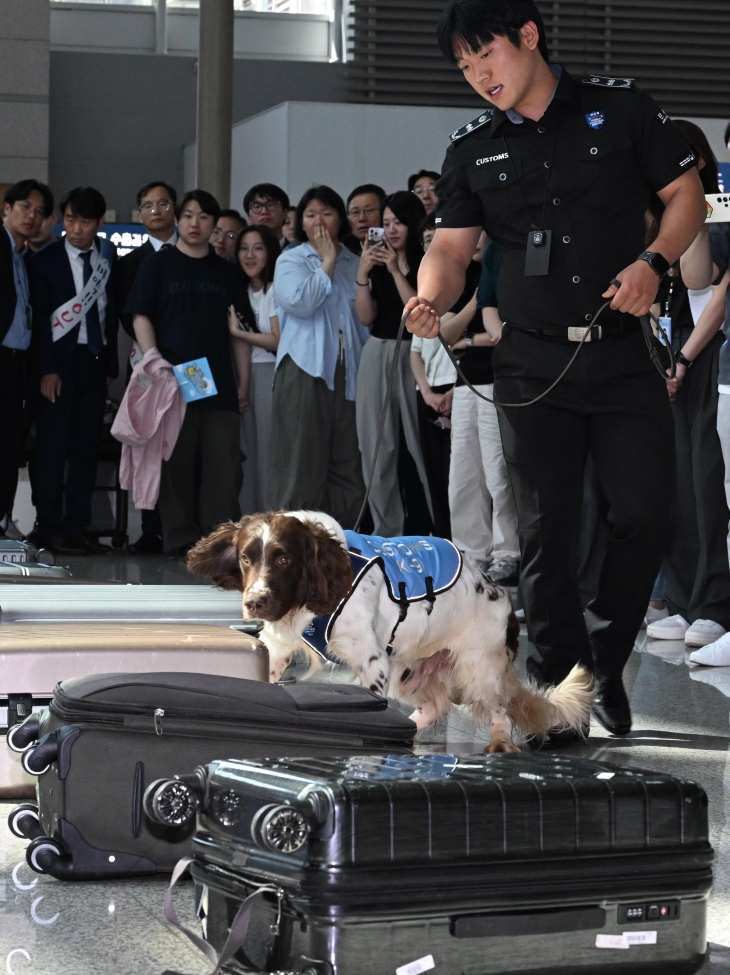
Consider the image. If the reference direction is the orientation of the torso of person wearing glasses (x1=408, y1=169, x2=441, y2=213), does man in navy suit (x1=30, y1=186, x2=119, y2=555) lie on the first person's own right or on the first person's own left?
on the first person's own right

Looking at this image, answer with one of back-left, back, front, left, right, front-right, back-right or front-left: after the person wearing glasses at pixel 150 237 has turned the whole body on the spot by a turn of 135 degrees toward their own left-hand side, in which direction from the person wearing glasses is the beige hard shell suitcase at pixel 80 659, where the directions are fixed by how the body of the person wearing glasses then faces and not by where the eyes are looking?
back-right

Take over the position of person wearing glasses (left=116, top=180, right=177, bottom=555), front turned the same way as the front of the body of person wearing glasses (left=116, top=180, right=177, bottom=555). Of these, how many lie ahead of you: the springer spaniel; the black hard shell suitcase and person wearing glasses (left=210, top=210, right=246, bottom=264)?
2

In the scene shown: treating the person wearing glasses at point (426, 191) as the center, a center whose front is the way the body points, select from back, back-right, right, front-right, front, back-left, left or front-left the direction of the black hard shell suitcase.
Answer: front

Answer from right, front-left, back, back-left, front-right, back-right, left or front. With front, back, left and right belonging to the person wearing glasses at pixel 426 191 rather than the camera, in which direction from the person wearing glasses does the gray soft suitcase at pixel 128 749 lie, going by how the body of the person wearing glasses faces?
front

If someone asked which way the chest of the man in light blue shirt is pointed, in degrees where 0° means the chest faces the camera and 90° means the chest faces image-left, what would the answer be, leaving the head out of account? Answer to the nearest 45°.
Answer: approximately 315°

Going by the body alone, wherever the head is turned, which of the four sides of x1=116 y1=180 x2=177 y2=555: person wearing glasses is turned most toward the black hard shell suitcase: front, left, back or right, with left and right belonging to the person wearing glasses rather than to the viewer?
front

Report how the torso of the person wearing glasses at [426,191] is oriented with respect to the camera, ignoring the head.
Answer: toward the camera
